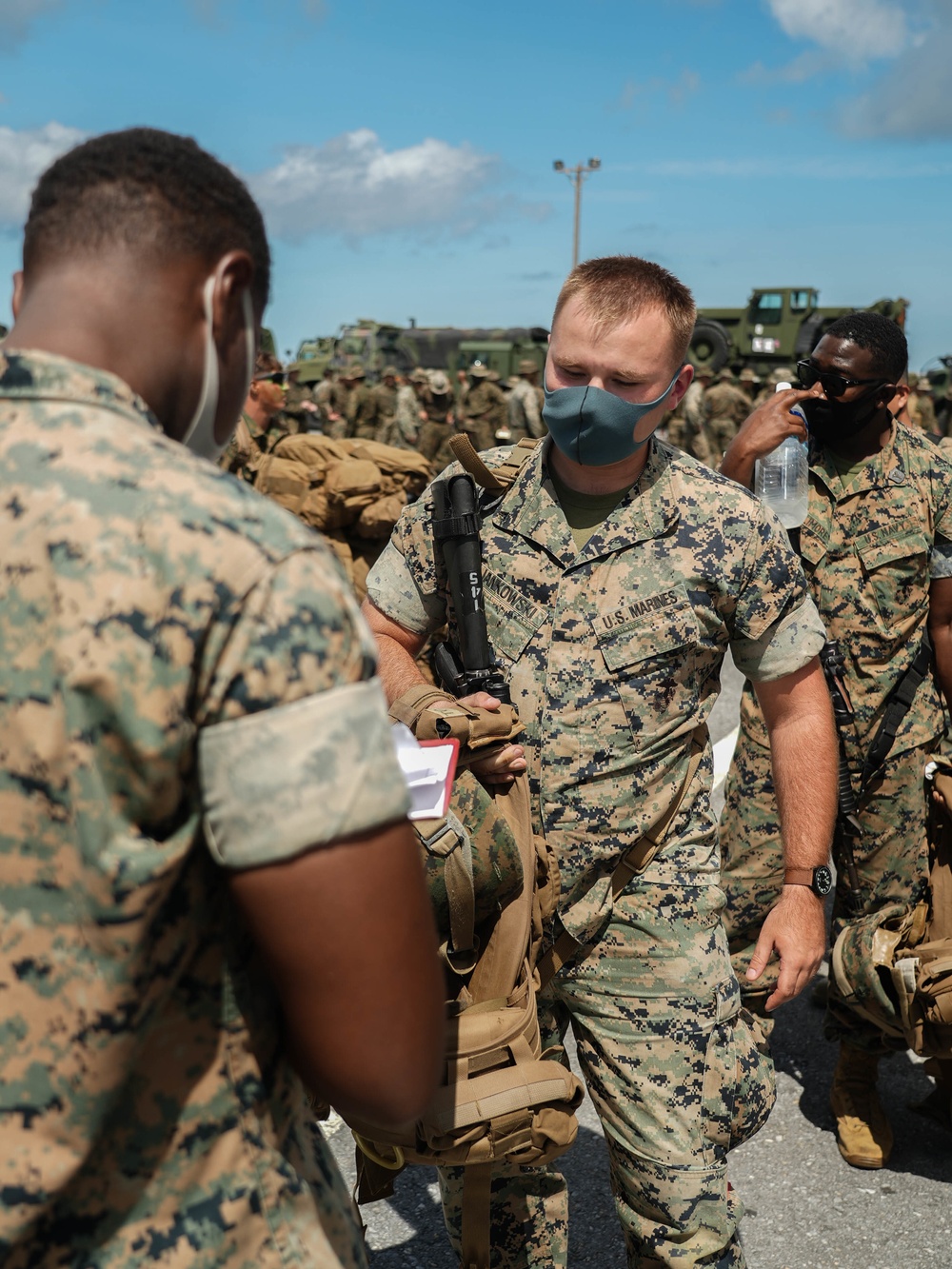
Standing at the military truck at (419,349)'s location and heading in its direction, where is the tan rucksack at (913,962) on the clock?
The tan rucksack is roughly at 9 o'clock from the military truck.

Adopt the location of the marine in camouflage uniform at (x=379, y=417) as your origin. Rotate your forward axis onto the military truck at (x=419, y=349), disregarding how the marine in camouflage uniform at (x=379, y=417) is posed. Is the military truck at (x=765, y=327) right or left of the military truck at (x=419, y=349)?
right

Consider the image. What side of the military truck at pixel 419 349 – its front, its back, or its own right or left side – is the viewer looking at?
left

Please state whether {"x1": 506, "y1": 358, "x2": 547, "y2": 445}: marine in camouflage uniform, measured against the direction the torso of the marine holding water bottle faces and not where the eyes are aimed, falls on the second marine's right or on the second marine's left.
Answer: on the second marine's right

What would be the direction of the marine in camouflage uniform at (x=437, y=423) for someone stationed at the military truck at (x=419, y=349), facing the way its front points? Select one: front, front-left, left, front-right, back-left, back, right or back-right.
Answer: left

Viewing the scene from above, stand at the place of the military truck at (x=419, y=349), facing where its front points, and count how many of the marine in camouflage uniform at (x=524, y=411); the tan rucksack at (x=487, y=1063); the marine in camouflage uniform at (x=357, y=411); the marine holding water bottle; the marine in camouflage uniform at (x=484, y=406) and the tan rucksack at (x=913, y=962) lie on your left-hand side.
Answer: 6

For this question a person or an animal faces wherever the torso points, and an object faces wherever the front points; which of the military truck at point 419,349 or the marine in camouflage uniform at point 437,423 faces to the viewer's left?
the military truck

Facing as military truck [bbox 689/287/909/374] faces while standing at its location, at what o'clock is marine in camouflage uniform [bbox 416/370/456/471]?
The marine in camouflage uniform is roughly at 10 o'clock from the military truck.

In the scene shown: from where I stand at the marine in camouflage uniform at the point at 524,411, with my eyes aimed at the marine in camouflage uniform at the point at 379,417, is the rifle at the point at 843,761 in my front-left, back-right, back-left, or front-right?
back-left

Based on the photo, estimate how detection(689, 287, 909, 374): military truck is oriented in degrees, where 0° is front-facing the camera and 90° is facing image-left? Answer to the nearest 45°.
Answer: approximately 90°
